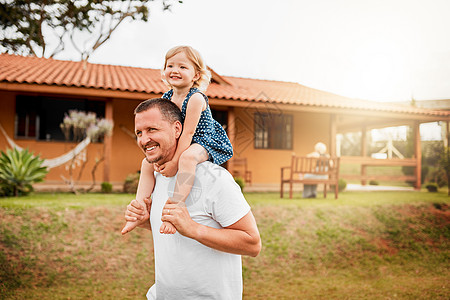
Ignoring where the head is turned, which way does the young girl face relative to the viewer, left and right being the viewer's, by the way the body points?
facing the viewer and to the left of the viewer

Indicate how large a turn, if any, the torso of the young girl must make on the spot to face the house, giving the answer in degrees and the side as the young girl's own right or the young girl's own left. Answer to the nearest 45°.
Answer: approximately 135° to the young girl's own right

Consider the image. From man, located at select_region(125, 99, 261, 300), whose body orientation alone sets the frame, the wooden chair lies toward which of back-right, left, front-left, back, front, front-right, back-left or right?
back-right

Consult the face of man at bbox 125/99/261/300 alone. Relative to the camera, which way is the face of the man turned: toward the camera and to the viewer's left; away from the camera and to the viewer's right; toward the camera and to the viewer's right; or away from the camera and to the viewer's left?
toward the camera and to the viewer's left

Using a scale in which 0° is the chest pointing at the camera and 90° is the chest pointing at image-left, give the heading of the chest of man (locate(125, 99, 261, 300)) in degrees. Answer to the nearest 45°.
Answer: approximately 45°
